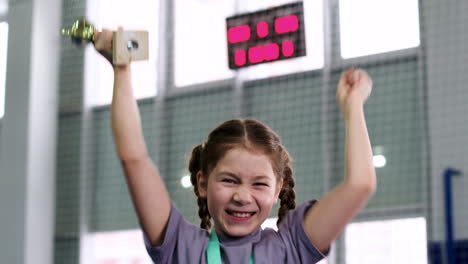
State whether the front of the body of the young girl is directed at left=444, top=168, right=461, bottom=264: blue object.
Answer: no

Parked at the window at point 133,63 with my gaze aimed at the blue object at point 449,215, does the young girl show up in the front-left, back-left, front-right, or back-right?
front-right

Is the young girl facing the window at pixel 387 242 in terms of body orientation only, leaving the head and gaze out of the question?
no

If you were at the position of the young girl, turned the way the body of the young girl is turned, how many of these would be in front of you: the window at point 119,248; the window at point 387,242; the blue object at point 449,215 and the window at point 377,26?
0

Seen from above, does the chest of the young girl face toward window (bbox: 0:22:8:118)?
no

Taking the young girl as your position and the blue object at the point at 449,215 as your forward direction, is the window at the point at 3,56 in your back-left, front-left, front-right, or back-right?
front-left

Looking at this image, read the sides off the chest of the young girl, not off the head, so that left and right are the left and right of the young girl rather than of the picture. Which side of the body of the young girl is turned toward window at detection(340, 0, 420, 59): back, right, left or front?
back

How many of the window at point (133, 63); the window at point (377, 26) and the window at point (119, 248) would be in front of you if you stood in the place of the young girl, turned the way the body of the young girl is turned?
0

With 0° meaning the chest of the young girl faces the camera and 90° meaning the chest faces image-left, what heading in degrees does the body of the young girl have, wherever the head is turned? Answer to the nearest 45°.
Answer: approximately 0°

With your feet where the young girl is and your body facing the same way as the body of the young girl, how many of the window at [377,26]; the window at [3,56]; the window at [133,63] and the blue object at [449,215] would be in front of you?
0

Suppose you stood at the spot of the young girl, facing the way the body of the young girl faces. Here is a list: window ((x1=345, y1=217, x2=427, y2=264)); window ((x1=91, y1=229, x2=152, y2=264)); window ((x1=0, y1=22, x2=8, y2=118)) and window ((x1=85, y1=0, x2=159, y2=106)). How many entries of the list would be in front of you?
0

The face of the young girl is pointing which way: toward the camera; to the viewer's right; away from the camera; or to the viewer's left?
toward the camera
